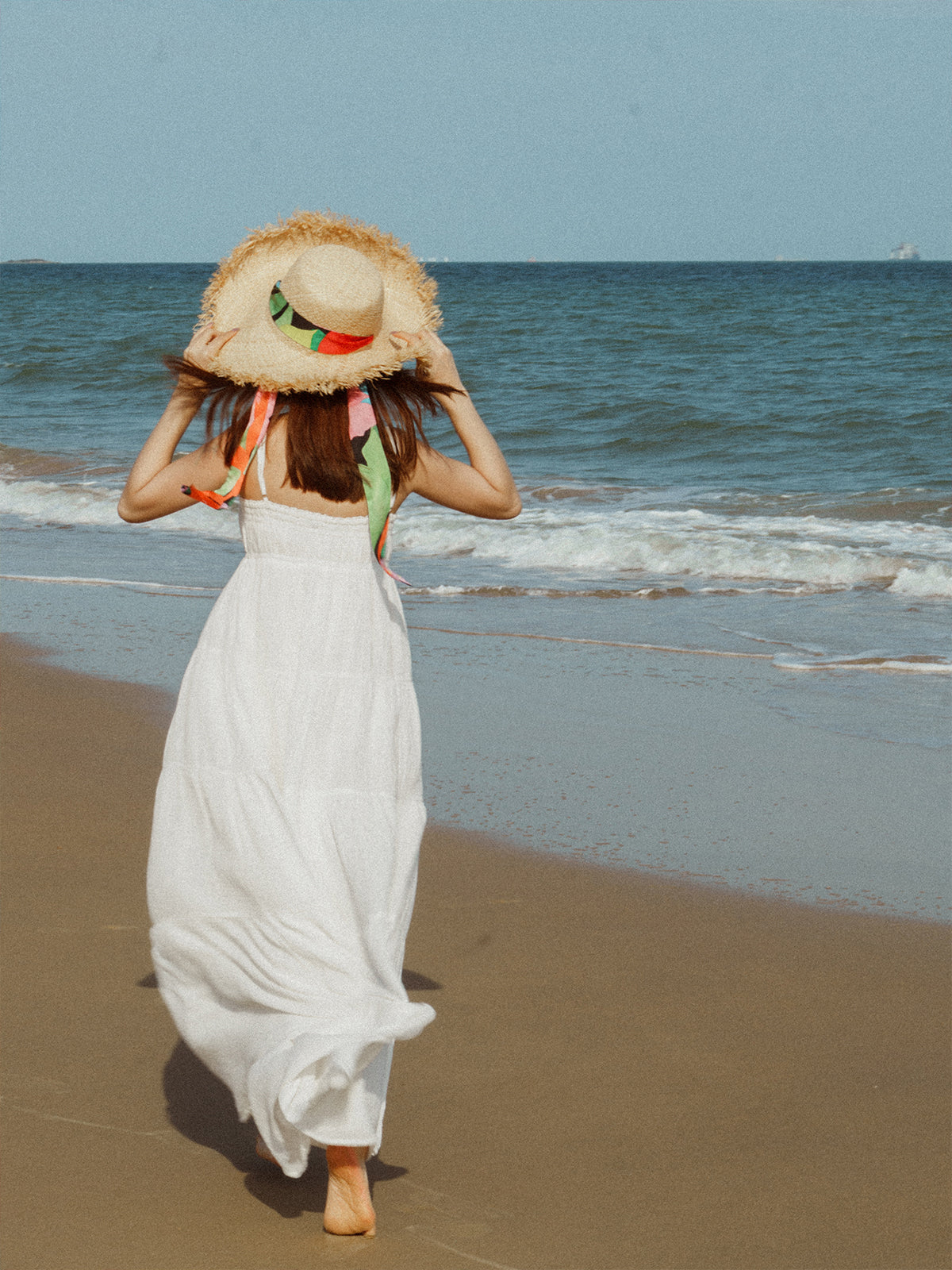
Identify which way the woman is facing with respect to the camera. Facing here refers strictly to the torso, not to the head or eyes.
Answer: away from the camera

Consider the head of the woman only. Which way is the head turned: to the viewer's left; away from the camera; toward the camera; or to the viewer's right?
away from the camera
